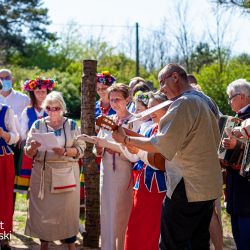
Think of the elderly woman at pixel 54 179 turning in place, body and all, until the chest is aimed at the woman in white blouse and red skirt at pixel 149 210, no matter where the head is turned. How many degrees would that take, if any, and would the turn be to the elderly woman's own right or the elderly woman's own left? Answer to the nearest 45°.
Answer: approximately 45° to the elderly woman's own left

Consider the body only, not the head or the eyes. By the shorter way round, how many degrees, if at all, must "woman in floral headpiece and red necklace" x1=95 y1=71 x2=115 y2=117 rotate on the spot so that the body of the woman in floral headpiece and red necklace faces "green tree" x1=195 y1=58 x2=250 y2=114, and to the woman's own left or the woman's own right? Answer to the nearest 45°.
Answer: approximately 180°

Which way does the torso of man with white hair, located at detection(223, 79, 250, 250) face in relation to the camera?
to the viewer's left

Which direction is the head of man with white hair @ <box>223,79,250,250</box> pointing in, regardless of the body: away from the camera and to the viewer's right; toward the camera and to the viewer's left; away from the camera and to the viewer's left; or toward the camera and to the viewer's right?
toward the camera and to the viewer's left

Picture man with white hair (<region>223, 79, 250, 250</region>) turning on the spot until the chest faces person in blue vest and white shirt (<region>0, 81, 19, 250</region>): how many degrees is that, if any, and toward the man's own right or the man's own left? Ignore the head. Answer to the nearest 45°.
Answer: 0° — they already face them

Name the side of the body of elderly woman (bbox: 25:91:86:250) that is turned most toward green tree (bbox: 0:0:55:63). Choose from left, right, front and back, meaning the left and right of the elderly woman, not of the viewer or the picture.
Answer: back

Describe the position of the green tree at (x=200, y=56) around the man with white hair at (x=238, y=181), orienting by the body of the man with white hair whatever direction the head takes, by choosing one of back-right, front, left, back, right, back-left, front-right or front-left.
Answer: right

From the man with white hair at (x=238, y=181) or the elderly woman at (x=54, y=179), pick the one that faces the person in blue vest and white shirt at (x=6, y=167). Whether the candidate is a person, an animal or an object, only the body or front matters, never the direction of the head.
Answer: the man with white hair

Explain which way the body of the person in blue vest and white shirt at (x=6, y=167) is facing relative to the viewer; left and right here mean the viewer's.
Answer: facing the viewer

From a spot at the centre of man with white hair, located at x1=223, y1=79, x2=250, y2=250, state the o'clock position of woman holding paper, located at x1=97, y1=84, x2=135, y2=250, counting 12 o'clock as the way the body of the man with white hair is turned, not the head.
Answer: The woman holding paper is roughly at 12 o'clock from the man with white hair.

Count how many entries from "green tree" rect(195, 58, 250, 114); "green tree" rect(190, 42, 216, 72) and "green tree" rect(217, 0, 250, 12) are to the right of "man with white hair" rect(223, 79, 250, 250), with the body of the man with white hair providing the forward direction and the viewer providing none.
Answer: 3

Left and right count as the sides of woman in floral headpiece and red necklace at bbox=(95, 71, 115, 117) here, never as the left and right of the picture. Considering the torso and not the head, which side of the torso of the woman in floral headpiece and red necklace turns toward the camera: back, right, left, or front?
front

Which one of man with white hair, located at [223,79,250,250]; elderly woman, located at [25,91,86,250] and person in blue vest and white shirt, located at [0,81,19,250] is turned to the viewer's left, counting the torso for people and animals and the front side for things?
the man with white hair

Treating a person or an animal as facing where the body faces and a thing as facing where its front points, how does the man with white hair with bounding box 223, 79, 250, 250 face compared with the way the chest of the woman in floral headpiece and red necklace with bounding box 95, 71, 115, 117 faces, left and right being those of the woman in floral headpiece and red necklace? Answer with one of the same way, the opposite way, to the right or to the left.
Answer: to the right

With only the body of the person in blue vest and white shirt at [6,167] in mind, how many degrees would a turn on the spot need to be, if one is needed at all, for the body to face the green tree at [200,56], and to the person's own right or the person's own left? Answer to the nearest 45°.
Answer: approximately 135° to the person's own left
